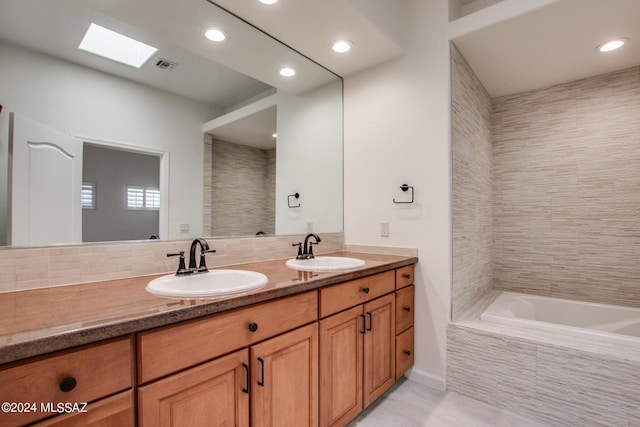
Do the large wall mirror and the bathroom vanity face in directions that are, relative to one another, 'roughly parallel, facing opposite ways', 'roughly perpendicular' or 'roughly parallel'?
roughly parallel

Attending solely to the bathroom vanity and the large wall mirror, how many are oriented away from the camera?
0

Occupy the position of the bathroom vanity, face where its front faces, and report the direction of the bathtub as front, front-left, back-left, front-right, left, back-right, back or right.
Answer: front-left

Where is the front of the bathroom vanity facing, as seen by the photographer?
facing the viewer and to the right of the viewer

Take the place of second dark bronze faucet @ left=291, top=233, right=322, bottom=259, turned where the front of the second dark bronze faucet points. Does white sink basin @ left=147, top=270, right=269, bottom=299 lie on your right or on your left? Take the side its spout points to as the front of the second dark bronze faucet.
on your right

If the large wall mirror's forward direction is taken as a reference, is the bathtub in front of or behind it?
in front

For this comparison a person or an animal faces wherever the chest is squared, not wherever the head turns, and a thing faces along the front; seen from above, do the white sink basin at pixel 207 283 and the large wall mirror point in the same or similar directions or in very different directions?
same or similar directions

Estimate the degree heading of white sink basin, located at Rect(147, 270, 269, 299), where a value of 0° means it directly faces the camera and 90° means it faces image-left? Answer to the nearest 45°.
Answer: approximately 315°

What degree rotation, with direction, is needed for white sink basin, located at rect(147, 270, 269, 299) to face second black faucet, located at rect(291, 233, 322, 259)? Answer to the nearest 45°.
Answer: approximately 90° to its left

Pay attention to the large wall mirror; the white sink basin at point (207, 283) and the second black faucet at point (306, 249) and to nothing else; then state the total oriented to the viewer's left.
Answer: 0
